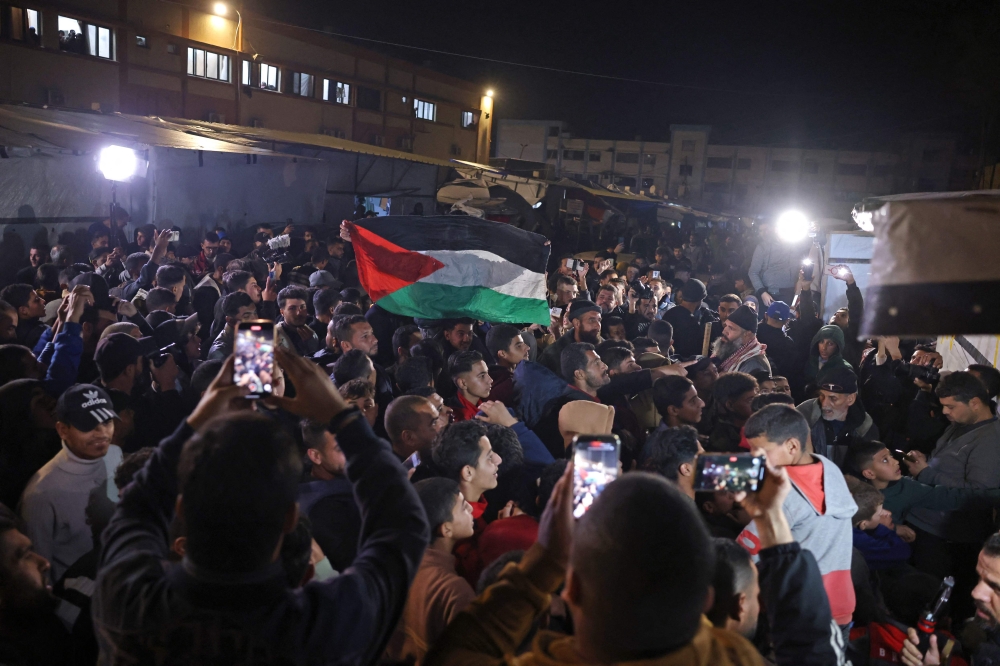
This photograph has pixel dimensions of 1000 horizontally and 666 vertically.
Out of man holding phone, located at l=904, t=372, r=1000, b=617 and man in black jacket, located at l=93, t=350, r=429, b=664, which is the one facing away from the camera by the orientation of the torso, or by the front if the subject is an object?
the man in black jacket

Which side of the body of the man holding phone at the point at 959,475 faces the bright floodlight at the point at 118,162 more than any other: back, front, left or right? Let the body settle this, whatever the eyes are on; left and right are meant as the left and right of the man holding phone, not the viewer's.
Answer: front

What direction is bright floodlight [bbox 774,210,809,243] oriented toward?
toward the camera

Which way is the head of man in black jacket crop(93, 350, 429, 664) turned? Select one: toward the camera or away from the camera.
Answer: away from the camera

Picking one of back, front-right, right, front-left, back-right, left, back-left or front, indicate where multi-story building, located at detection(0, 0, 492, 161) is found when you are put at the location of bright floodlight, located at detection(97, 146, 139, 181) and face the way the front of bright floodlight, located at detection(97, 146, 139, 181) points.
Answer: back

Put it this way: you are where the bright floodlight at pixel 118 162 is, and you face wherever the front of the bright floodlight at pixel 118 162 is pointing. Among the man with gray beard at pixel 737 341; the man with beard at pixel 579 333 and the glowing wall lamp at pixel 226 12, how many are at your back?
1

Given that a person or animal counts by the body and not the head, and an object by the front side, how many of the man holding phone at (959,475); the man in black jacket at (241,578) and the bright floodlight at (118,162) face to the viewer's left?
1

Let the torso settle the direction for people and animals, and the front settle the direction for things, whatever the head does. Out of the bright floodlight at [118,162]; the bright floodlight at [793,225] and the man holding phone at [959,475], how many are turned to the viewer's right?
0

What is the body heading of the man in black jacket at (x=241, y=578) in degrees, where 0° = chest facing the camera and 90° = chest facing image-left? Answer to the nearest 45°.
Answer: approximately 180°

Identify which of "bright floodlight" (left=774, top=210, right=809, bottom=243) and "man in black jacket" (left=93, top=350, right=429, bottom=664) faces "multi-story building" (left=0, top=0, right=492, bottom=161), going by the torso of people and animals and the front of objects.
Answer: the man in black jacket

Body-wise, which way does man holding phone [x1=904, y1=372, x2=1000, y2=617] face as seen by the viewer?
to the viewer's left

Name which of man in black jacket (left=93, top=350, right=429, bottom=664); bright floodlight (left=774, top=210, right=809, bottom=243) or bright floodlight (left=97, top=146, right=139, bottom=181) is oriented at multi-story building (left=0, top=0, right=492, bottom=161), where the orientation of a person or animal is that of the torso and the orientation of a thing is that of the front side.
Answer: the man in black jacket

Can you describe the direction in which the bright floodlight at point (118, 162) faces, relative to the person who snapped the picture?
facing the viewer

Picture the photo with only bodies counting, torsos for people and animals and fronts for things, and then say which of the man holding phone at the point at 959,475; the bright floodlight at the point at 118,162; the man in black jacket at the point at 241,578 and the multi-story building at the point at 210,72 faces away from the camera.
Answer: the man in black jacket

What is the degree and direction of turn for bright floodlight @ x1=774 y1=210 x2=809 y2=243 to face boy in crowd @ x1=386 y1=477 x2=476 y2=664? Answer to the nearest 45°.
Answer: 0° — it already faces them

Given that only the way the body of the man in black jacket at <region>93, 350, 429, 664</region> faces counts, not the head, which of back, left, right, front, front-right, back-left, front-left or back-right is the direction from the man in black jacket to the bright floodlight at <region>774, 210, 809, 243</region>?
front-right

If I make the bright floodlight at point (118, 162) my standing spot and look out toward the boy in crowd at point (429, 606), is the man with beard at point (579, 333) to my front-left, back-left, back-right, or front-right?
front-left

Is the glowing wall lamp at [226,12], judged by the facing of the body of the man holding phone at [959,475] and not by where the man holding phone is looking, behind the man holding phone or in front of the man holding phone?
in front

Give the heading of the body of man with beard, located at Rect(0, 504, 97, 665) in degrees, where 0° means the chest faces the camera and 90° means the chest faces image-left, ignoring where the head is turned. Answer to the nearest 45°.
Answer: approximately 270°

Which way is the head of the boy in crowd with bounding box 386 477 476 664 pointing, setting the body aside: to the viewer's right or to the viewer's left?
to the viewer's right
